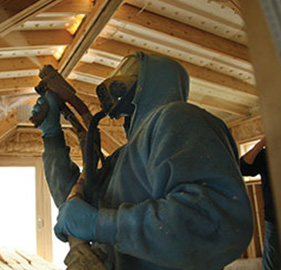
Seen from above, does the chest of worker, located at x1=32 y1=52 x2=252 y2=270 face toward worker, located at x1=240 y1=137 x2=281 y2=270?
no

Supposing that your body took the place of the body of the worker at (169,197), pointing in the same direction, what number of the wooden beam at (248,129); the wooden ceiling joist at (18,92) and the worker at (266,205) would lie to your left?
0

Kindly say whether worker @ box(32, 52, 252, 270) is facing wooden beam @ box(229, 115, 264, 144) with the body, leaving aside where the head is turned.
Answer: no

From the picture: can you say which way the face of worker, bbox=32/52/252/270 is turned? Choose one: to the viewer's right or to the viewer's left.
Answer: to the viewer's left

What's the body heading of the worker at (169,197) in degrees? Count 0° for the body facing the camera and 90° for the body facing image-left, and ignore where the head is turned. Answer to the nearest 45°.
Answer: approximately 90°
